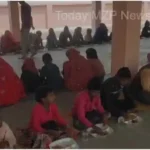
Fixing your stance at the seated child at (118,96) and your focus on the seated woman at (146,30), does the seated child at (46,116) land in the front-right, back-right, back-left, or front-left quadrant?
back-left

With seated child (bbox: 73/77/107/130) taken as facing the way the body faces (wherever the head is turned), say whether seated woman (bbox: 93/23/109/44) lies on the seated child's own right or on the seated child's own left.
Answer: on the seated child's own left

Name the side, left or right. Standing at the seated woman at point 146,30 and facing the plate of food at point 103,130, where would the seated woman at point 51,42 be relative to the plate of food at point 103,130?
right

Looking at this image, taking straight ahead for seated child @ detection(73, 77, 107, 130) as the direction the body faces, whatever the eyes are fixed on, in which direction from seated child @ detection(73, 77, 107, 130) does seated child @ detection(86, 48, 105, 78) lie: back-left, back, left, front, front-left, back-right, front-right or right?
back-left

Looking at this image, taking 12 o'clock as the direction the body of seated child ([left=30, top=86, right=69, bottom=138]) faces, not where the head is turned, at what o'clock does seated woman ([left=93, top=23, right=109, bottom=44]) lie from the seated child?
The seated woman is roughly at 8 o'clock from the seated child.

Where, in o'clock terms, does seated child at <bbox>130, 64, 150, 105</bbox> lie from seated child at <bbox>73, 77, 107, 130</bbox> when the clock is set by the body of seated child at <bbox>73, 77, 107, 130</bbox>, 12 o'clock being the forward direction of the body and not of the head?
seated child at <bbox>130, 64, 150, 105</bbox> is roughly at 9 o'clock from seated child at <bbox>73, 77, 107, 130</bbox>.

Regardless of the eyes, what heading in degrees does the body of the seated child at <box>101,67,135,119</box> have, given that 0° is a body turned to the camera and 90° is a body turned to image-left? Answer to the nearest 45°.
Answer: approximately 315°

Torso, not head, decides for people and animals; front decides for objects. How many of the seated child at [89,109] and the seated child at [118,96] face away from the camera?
0

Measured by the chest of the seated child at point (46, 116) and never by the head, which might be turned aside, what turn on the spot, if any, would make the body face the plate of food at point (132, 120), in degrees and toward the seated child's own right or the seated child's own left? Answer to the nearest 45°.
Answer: approximately 45° to the seated child's own left
